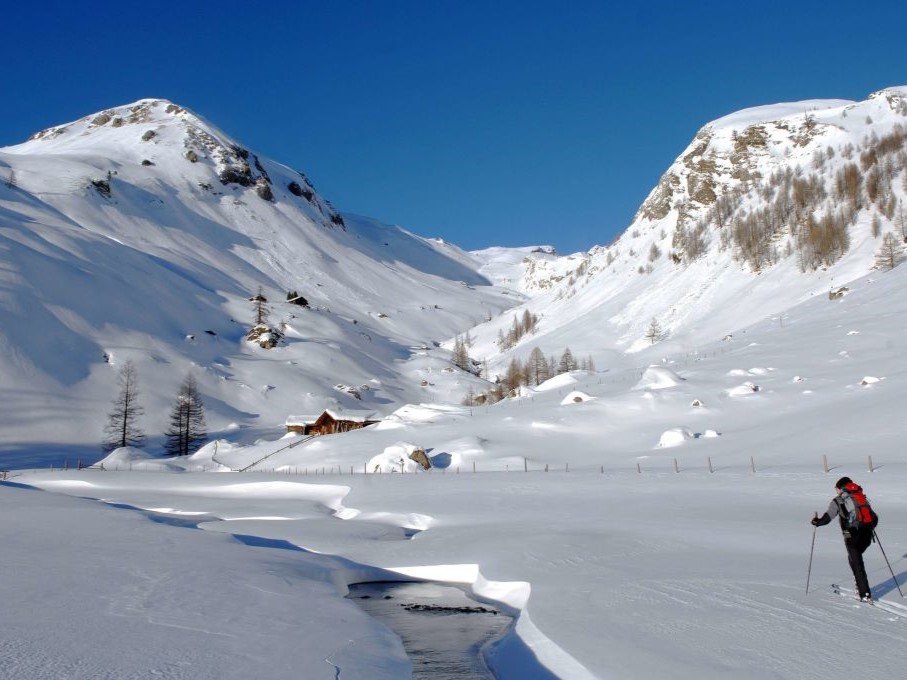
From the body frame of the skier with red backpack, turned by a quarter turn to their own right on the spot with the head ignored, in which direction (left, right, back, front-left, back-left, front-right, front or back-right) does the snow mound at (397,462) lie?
left

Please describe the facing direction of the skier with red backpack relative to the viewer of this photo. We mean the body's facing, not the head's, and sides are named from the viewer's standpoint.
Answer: facing away from the viewer and to the left of the viewer

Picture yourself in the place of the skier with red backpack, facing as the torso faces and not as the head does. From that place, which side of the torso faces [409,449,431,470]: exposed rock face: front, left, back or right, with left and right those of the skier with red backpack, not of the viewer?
front

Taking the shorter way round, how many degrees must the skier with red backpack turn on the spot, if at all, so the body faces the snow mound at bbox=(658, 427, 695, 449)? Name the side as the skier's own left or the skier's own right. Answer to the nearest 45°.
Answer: approximately 45° to the skier's own right
